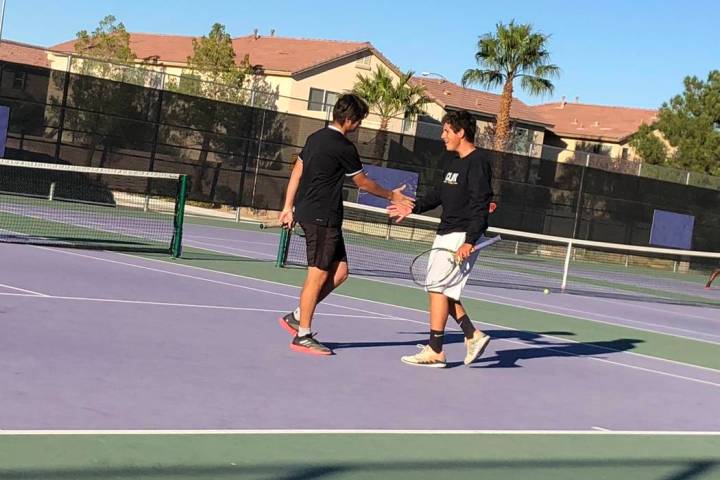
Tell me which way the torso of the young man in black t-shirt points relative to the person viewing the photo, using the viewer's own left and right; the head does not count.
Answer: facing away from the viewer and to the right of the viewer

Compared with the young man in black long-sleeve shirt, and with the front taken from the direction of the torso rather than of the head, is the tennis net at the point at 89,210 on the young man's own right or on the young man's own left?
on the young man's own right

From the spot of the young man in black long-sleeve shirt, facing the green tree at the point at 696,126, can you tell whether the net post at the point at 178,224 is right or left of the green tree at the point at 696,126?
left

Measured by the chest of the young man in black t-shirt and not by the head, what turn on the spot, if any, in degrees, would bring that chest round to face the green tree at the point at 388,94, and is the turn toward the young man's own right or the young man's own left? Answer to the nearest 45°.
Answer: approximately 45° to the young man's own left

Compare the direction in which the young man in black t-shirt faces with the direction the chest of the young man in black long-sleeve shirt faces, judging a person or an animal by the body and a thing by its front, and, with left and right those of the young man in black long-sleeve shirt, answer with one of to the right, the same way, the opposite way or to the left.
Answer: the opposite way

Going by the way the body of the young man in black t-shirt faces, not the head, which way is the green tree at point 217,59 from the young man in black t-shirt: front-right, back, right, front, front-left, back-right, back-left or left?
front-left

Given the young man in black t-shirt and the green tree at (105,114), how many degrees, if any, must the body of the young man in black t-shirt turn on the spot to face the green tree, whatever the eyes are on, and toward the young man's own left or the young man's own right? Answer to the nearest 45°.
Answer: approximately 45° to the young man's own left

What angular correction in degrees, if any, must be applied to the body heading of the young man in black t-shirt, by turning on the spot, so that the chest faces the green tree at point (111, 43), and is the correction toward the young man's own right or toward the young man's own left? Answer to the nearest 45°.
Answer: approximately 45° to the young man's own left

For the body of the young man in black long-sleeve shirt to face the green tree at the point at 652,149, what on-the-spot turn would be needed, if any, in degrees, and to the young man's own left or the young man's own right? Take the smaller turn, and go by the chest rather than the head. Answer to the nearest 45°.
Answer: approximately 135° to the young man's own right

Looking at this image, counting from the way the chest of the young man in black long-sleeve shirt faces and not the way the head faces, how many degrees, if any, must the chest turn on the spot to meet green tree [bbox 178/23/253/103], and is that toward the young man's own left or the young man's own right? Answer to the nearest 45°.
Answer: approximately 135° to the young man's own right

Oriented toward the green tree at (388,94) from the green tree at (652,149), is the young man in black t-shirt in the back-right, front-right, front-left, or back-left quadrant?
front-left

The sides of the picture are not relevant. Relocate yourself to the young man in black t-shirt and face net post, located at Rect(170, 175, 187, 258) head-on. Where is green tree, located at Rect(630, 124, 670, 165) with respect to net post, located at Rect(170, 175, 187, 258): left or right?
right

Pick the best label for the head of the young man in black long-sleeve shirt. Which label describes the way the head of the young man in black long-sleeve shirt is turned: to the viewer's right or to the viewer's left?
to the viewer's left

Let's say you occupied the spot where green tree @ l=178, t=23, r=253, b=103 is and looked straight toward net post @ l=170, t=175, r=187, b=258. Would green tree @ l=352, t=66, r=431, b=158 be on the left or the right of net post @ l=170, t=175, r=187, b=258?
left

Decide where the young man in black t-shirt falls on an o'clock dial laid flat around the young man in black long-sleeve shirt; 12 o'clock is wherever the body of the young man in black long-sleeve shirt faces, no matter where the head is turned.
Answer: The young man in black t-shirt is roughly at 1 o'clock from the young man in black long-sleeve shirt.

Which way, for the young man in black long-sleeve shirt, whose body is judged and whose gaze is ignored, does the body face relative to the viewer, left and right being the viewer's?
facing the viewer and to the left of the viewer

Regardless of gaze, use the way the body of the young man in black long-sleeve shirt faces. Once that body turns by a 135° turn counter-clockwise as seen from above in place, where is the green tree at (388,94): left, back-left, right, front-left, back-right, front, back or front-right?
left

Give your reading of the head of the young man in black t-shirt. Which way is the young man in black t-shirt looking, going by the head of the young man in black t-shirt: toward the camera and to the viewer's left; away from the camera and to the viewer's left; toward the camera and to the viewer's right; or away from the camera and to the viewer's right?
away from the camera and to the viewer's right

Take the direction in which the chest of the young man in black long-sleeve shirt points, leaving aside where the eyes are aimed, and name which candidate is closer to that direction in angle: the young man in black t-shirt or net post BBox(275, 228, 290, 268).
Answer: the young man in black t-shirt
